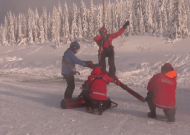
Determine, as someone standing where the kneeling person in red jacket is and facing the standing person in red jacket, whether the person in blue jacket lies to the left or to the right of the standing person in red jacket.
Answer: left

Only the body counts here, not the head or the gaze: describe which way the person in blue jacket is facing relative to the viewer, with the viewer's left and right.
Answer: facing to the right of the viewer

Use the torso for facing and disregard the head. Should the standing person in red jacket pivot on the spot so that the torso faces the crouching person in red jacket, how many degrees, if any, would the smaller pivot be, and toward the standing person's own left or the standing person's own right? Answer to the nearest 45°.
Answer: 0° — they already face them

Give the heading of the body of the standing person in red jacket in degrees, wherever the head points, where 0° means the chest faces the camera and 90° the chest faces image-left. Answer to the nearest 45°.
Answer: approximately 0°

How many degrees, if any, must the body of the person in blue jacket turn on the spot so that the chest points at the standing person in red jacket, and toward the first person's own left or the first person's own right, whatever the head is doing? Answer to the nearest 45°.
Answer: approximately 45° to the first person's own left

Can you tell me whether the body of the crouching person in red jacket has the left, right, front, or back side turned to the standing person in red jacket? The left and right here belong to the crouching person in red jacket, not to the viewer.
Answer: front

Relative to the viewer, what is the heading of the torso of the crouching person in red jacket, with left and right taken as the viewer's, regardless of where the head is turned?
facing away from the viewer and to the left of the viewer

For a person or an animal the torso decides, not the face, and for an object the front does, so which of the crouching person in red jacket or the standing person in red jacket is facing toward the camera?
the standing person in red jacket

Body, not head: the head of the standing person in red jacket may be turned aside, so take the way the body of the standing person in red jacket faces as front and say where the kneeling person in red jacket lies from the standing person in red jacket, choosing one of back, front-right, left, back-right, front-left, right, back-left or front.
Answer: front

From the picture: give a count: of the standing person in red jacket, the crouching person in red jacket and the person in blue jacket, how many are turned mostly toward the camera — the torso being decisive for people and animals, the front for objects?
1

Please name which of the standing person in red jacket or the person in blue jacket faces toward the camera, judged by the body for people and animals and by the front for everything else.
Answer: the standing person in red jacket

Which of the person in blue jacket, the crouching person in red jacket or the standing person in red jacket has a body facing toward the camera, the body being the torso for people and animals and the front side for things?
the standing person in red jacket

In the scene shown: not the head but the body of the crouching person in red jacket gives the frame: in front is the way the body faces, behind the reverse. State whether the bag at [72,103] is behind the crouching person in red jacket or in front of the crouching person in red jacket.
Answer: in front
